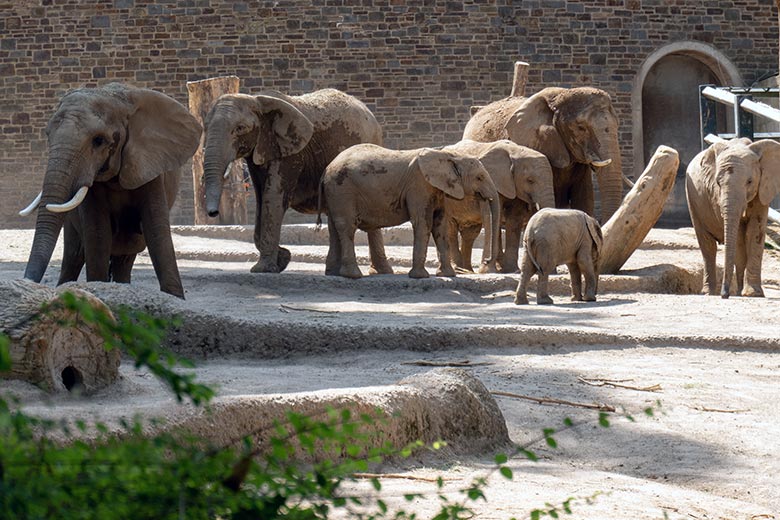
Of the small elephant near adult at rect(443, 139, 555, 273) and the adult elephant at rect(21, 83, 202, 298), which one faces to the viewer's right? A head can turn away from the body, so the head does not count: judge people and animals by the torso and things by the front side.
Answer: the small elephant near adult

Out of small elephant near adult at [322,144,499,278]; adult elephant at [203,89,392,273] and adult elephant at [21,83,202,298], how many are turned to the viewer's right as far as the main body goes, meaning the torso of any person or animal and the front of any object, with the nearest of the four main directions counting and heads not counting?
1

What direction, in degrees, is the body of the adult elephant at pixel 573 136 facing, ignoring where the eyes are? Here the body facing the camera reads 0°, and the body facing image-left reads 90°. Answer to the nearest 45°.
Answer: approximately 315°

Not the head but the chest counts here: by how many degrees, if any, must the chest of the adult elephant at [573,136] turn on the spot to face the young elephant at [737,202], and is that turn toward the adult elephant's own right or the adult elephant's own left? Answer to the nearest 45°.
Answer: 0° — it already faces it

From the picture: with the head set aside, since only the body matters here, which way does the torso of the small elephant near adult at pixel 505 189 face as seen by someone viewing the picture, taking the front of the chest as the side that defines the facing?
to the viewer's right

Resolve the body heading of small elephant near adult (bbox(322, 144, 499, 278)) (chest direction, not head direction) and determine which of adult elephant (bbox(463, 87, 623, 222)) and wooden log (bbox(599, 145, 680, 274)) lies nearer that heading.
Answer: the wooden log

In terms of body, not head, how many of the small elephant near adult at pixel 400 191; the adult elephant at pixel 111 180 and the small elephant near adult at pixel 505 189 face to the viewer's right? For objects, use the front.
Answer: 2

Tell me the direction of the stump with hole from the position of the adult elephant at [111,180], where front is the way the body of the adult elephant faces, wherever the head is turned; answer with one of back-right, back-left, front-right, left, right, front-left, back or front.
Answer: front-left

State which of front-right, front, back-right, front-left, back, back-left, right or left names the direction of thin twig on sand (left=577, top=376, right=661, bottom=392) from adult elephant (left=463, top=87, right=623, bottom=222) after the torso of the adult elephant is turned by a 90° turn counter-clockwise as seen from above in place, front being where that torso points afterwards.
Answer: back-right

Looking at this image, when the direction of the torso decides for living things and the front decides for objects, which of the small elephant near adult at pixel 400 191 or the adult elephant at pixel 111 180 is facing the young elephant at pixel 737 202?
the small elephant near adult

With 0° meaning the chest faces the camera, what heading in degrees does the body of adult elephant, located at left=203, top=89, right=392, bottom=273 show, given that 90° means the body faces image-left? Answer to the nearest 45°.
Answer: approximately 45°

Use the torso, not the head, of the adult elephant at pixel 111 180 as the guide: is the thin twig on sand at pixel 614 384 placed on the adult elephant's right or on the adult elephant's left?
on the adult elephant's left

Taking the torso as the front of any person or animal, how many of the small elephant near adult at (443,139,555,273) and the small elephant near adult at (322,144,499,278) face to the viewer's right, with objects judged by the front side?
2

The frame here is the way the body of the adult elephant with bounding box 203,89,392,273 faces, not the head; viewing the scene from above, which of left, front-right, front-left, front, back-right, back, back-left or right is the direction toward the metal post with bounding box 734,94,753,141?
back

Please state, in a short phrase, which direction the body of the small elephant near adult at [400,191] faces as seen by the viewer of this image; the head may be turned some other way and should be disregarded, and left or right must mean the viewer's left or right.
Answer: facing to the right of the viewer

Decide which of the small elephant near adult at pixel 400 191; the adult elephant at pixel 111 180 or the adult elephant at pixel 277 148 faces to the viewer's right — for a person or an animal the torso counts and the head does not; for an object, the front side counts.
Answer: the small elephant near adult

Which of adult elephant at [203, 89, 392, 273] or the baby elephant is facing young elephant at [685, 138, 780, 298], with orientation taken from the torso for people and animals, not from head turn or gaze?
the baby elephant
